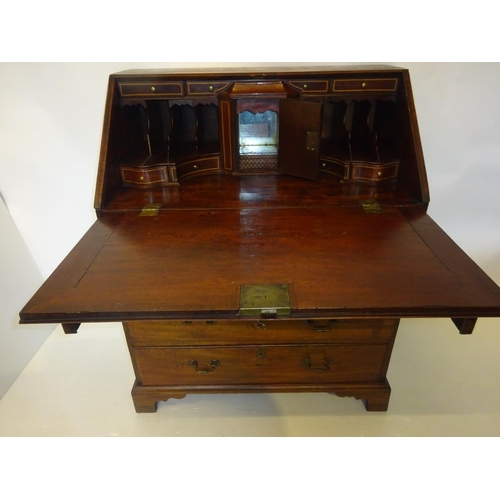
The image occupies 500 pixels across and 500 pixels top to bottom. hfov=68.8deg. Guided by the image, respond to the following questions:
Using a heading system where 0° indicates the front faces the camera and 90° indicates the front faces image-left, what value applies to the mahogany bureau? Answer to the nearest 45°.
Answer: approximately 0°
